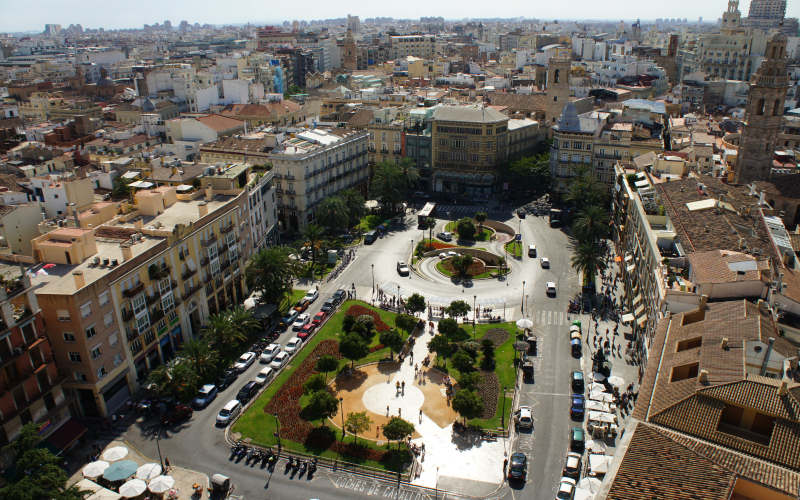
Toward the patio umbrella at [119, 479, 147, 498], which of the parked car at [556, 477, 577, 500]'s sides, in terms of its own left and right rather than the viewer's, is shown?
left

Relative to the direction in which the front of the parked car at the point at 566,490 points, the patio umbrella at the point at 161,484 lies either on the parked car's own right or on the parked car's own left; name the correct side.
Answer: on the parked car's own left

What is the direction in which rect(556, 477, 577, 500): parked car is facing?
away from the camera

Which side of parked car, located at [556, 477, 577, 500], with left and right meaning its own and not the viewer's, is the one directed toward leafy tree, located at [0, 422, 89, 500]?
left
